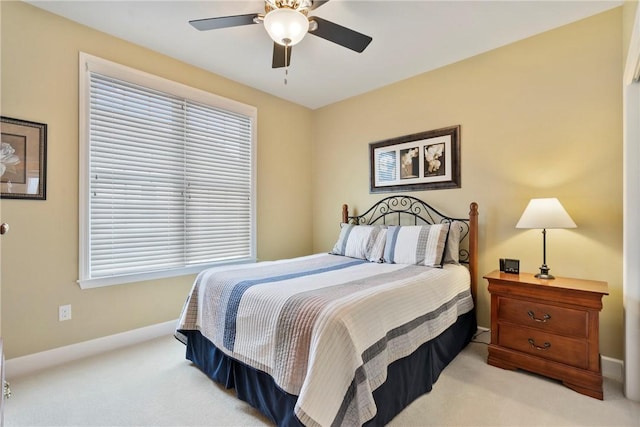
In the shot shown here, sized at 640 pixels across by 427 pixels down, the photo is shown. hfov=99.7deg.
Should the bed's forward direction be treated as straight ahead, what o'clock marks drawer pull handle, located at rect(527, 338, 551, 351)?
The drawer pull handle is roughly at 7 o'clock from the bed.

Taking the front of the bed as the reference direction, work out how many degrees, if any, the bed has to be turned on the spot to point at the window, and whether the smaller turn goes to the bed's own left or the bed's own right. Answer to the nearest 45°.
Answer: approximately 90° to the bed's own right

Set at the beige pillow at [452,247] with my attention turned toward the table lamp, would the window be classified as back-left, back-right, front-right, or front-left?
back-right

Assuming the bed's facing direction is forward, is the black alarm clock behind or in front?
behind

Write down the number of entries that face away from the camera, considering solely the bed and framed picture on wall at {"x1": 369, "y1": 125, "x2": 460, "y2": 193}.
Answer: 0

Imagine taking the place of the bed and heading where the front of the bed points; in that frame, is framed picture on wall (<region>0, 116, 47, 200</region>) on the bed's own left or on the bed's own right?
on the bed's own right

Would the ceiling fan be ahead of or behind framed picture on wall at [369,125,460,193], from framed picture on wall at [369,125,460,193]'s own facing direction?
ahead

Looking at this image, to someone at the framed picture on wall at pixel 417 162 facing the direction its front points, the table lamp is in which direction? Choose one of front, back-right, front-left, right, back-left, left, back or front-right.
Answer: left

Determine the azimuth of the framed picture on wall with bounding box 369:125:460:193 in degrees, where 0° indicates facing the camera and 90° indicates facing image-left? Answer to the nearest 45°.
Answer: approximately 45°

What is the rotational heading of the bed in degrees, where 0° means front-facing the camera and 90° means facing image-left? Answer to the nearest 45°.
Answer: approximately 45°

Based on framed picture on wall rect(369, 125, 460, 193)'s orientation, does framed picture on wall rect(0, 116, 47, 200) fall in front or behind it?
in front

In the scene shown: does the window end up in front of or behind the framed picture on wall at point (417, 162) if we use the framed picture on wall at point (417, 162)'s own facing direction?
in front
